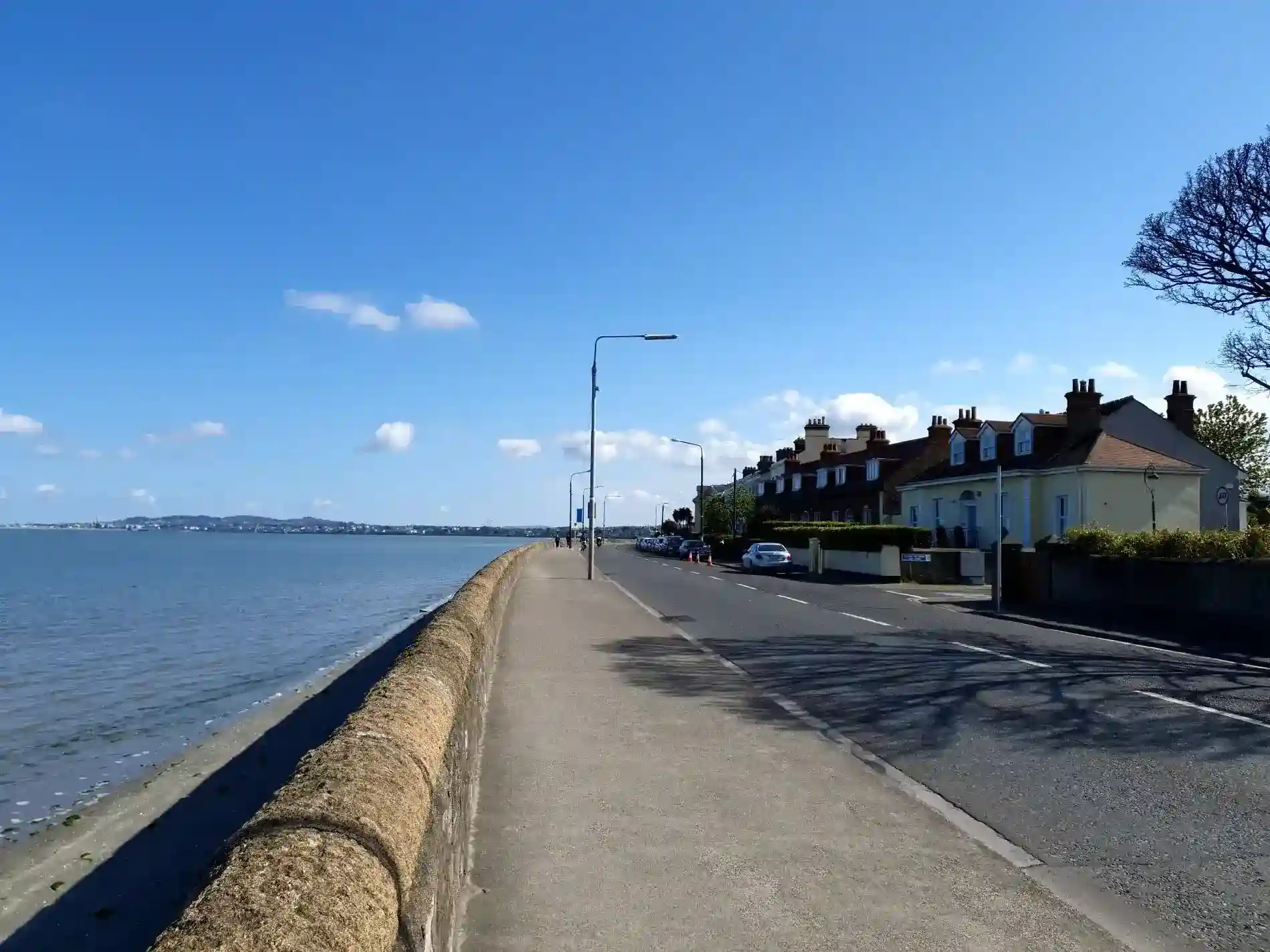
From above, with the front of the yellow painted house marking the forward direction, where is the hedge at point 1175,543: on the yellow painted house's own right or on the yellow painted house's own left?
on the yellow painted house's own left

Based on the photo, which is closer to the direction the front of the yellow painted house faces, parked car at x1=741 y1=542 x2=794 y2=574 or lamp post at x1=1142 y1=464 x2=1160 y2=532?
the parked car

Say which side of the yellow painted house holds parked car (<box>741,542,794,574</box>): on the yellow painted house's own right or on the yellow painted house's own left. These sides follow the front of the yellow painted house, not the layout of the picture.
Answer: on the yellow painted house's own right

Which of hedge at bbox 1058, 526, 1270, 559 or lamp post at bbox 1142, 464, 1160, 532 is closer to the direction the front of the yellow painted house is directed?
the hedge

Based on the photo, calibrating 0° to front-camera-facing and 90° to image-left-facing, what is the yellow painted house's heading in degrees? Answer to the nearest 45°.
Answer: approximately 45°
